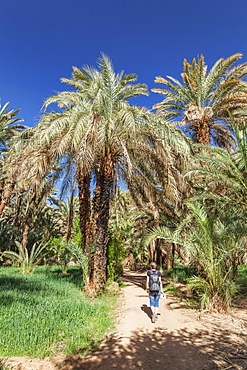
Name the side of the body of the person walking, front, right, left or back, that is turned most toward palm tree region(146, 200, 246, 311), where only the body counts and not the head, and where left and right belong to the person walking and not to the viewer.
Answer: right

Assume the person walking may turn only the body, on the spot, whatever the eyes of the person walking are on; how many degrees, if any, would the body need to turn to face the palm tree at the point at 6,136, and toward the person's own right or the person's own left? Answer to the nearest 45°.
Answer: approximately 45° to the person's own left

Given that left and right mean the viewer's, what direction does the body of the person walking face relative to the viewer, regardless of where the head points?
facing away from the viewer
